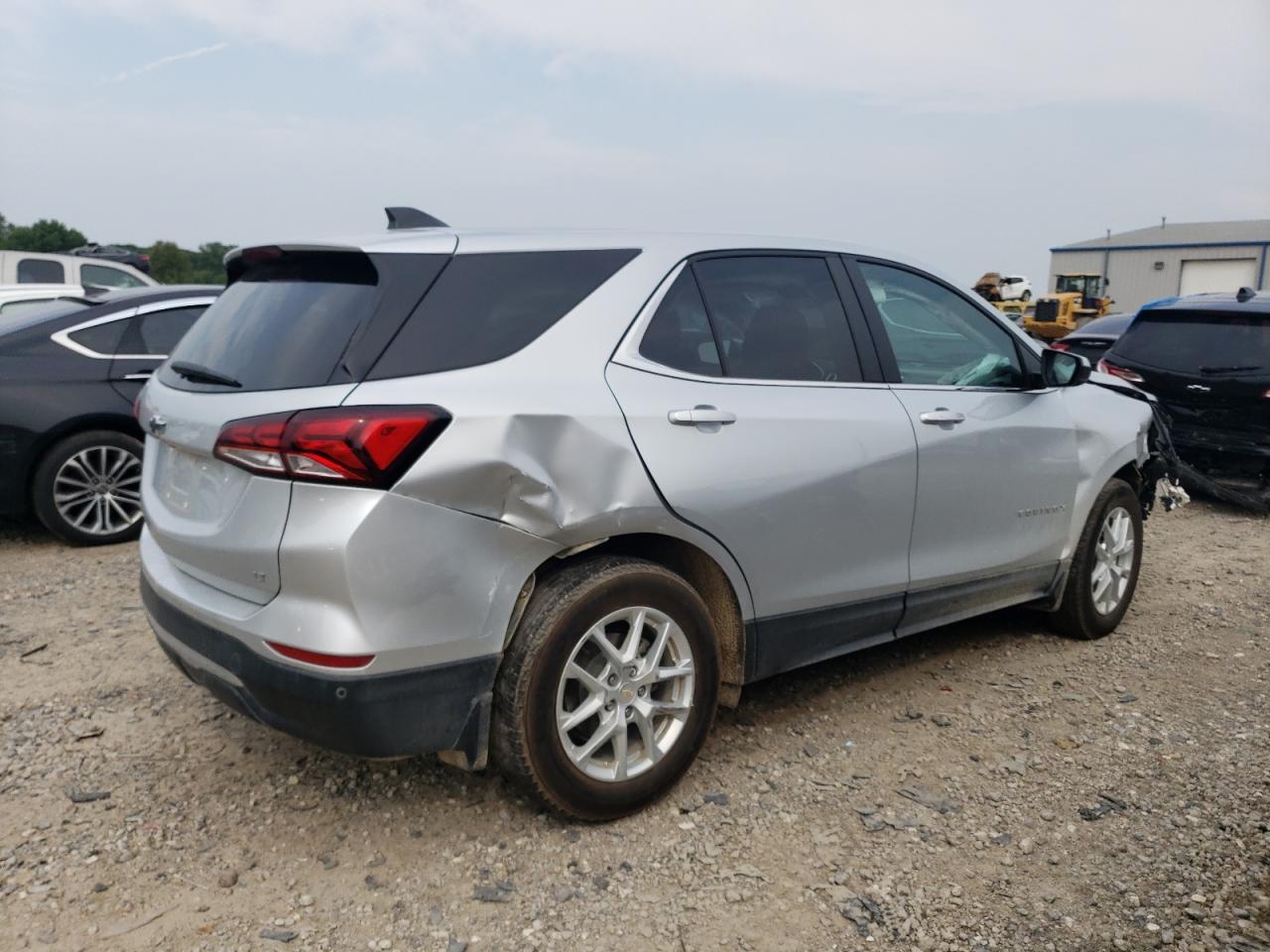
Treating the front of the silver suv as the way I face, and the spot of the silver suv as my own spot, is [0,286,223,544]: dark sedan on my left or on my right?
on my left

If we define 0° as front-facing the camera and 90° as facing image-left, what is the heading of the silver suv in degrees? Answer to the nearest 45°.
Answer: approximately 225°

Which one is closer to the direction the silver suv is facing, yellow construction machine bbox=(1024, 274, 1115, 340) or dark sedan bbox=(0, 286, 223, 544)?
the yellow construction machine

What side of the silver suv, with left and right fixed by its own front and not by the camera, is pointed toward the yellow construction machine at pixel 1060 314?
front

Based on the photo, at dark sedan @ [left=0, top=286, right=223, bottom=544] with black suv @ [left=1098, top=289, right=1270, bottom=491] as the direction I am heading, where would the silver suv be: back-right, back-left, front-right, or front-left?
front-right

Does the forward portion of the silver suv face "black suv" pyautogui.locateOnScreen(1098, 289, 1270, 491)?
yes

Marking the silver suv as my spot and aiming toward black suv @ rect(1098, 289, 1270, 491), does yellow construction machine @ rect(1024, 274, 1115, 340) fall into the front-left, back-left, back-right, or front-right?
front-left

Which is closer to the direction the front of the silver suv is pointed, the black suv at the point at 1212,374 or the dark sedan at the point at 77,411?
the black suv

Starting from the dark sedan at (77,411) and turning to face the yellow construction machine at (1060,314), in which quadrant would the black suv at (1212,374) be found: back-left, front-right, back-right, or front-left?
front-right
